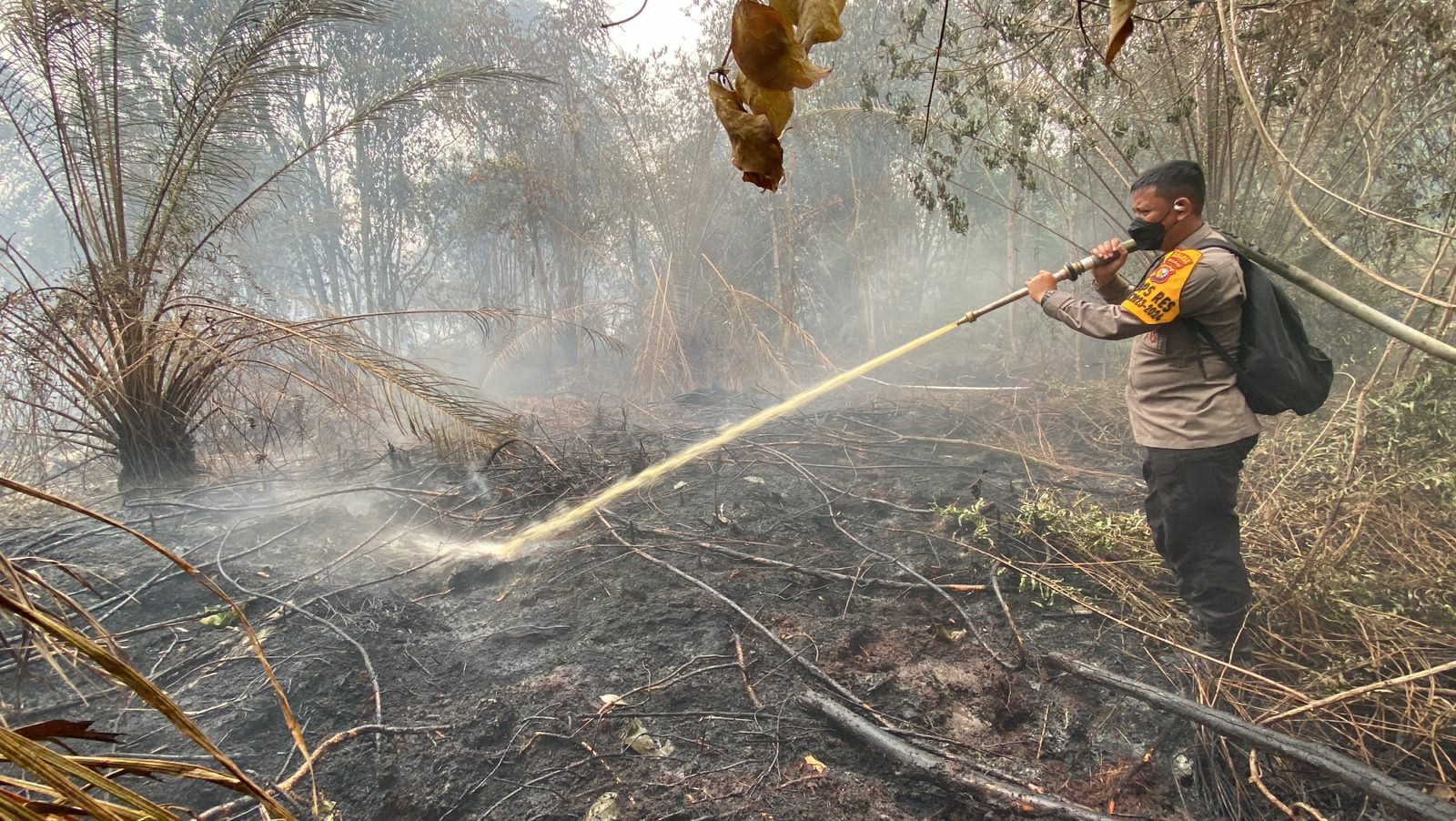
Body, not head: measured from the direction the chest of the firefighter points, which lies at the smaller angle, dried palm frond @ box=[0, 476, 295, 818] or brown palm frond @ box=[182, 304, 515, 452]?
the brown palm frond

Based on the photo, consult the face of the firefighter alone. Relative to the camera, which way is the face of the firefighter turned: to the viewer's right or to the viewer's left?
to the viewer's left

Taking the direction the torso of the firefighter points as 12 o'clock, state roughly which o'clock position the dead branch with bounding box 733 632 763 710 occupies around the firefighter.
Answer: The dead branch is roughly at 11 o'clock from the firefighter.

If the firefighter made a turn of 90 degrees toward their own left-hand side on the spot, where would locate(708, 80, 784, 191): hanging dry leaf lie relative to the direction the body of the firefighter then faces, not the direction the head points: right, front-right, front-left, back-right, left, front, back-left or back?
front

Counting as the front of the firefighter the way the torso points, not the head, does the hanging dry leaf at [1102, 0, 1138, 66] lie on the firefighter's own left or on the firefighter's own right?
on the firefighter's own left

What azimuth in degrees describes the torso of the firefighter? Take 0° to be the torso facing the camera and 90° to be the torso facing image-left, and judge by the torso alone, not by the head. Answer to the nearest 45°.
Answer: approximately 90°

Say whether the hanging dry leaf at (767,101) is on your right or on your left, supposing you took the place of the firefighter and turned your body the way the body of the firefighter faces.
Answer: on your left

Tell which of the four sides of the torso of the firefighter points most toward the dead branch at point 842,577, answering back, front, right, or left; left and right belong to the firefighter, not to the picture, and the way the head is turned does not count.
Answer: front

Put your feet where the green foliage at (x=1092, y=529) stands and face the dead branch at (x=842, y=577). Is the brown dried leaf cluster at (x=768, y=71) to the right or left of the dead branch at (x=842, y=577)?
left

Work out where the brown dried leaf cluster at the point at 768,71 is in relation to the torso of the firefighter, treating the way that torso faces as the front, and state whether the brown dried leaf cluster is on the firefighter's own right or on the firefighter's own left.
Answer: on the firefighter's own left

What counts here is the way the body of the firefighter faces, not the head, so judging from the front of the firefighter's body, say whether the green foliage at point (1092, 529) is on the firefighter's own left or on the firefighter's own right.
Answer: on the firefighter's own right

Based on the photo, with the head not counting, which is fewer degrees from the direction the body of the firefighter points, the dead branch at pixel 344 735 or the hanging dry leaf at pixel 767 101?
the dead branch

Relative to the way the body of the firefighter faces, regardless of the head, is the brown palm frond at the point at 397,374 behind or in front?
in front
